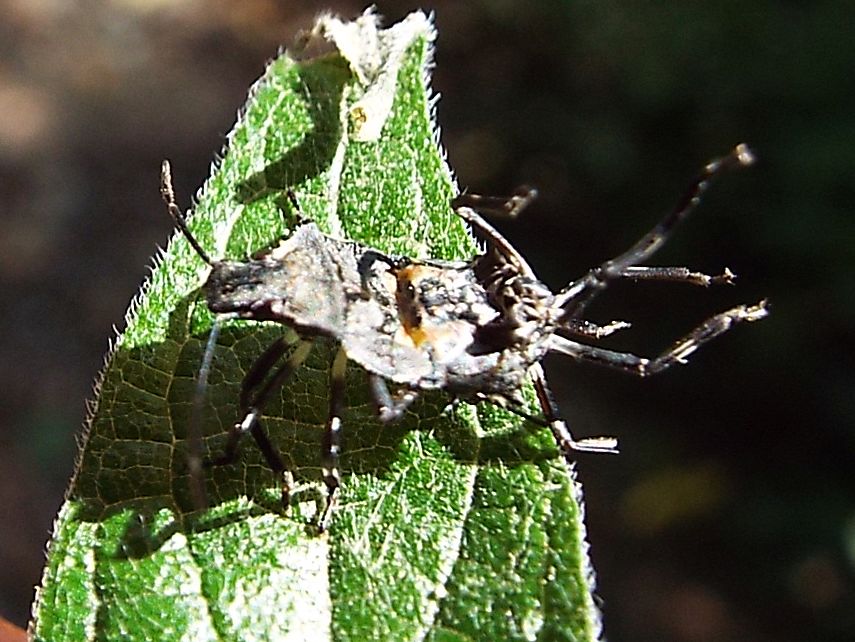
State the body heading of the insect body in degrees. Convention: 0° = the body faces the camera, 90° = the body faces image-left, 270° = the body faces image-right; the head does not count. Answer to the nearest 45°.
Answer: approximately 90°
